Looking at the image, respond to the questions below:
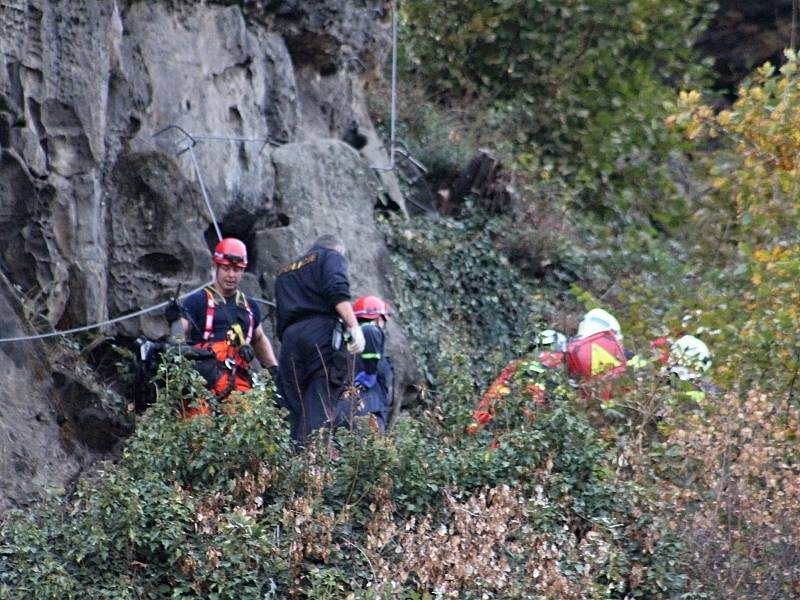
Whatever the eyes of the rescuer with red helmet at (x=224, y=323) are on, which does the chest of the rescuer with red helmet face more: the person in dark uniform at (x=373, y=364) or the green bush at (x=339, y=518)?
the green bush

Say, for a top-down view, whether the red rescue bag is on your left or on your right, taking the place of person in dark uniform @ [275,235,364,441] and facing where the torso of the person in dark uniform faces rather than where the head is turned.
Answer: on your right

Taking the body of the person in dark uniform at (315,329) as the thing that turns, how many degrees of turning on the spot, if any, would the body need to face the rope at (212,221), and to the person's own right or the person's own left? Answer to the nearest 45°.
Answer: approximately 90° to the person's own left

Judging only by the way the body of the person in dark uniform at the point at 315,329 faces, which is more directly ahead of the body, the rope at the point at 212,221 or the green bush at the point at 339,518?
the rope

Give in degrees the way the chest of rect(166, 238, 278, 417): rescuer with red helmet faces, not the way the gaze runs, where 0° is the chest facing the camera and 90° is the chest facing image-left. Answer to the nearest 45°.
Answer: approximately 0°

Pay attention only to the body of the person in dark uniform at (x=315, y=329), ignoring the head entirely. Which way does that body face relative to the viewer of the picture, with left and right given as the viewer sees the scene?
facing away from the viewer and to the right of the viewer

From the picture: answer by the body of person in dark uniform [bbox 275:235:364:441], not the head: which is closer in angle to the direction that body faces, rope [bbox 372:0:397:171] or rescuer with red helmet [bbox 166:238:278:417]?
the rope

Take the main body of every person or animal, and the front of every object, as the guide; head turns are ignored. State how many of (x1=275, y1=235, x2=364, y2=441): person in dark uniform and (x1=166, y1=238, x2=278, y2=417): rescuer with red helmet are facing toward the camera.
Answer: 1

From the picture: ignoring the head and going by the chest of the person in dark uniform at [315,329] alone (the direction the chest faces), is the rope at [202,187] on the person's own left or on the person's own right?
on the person's own left
